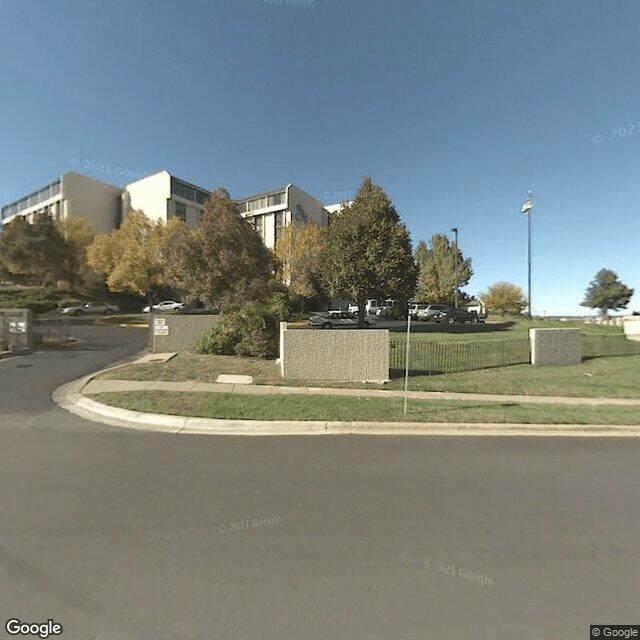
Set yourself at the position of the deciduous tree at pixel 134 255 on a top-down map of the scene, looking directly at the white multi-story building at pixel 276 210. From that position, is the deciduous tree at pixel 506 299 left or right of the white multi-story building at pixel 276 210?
right

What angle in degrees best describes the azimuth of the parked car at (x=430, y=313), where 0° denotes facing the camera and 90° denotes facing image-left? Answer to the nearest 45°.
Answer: approximately 45°

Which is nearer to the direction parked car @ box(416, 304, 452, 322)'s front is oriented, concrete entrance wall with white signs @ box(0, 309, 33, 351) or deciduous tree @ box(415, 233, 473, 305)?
the concrete entrance wall with white signs

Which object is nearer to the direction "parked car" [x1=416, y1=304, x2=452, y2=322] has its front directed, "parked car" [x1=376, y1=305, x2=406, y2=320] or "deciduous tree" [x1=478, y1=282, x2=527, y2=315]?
the parked car

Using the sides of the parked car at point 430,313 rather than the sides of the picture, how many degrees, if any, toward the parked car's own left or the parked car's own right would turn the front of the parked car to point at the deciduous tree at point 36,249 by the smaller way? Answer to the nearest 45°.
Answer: approximately 45° to the parked car's own right

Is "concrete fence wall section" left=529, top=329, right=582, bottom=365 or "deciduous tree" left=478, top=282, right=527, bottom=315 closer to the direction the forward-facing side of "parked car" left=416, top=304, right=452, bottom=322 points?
the concrete fence wall section
